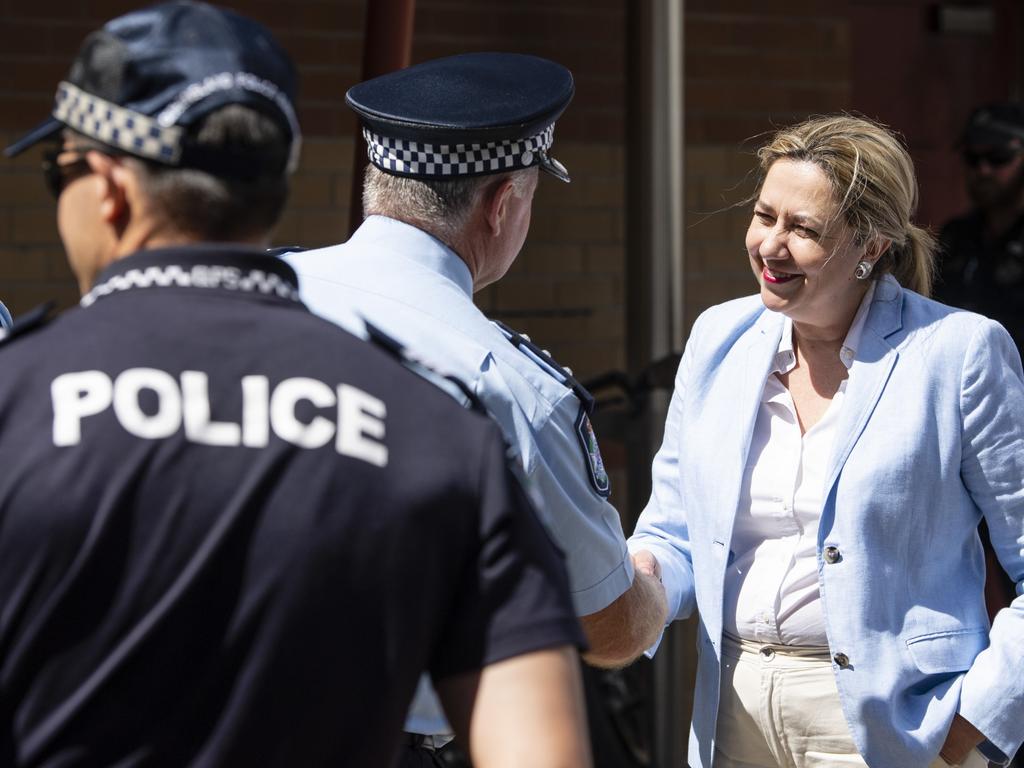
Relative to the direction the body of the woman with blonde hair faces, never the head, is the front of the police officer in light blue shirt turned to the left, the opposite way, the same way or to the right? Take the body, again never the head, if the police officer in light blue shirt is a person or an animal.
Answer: the opposite way

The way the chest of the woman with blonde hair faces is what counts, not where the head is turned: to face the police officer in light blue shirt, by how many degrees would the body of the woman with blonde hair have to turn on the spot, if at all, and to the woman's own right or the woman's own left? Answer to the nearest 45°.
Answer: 0° — they already face them

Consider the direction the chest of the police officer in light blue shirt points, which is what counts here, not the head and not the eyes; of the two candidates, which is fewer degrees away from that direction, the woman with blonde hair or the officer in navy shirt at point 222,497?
the woman with blonde hair

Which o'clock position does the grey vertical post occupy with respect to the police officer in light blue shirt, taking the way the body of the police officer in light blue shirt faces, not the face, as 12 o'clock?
The grey vertical post is roughly at 11 o'clock from the police officer in light blue shirt.

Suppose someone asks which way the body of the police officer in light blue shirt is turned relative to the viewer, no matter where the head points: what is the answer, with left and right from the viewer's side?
facing away from the viewer and to the right of the viewer

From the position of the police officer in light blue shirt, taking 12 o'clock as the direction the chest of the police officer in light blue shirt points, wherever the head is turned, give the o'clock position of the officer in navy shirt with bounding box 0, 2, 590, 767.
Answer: The officer in navy shirt is roughly at 5 o'clock from the police officer in light blue shirt.

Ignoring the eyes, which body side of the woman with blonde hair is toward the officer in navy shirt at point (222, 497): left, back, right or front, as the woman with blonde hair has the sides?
front

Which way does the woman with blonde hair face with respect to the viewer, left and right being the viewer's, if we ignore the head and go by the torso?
facing the viewer and to the left of the viewer

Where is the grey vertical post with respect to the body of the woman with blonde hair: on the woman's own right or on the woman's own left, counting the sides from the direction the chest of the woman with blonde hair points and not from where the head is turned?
on the woman's own right

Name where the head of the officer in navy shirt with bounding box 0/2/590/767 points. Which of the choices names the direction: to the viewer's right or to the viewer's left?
to the viewer's left

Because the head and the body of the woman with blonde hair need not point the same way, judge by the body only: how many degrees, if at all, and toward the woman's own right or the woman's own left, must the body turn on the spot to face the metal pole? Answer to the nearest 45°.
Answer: approximately 90° to the woman's own right
